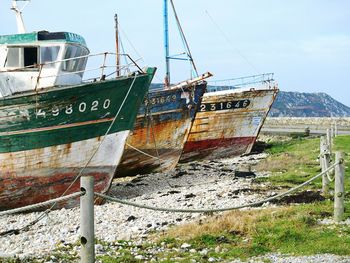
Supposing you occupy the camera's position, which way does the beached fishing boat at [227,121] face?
facing to the right of the viewer

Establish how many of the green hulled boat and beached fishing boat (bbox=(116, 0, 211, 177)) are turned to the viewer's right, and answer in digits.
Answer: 2

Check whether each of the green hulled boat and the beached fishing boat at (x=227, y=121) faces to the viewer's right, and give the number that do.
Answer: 2

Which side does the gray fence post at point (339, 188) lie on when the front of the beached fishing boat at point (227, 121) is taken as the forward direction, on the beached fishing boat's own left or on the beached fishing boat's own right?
on the beached fishing boat's own right

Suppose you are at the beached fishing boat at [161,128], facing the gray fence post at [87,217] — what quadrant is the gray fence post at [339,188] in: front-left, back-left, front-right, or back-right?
front-left

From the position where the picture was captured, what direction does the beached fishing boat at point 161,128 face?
facing to the right of the viewer

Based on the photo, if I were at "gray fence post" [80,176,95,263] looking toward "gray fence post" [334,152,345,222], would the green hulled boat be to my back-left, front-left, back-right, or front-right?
front-left

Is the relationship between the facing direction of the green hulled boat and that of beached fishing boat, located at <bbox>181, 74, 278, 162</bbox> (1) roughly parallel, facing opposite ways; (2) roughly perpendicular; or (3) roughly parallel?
roughly parallel

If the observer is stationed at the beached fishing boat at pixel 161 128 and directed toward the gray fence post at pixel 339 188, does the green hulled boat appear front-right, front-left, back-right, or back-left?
front-right

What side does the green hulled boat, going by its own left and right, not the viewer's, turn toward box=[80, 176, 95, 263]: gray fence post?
right

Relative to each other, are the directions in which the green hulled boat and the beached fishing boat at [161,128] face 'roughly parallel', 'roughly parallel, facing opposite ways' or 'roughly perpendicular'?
roughly parallel
